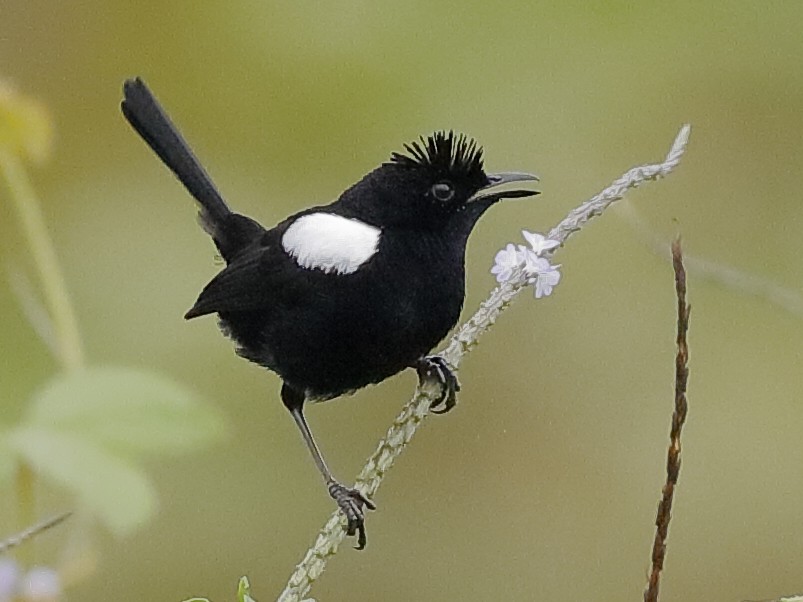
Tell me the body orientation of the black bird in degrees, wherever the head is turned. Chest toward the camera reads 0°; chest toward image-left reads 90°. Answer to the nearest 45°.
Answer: approximately 270°
